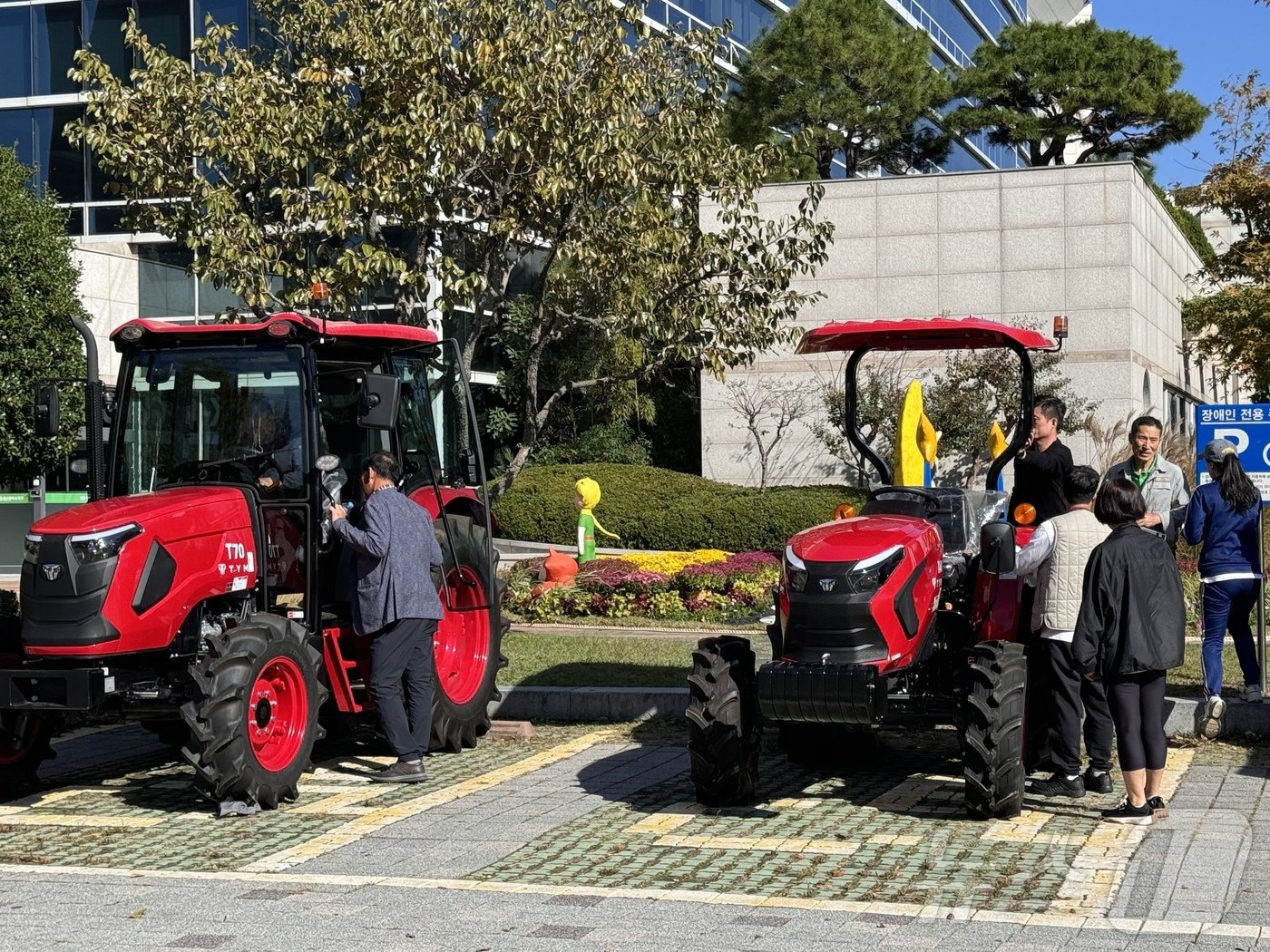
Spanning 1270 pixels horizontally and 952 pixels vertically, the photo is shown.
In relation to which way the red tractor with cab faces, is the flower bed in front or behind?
behind

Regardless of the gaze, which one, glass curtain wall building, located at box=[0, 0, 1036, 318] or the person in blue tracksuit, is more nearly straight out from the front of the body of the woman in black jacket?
the glass curtain wall building

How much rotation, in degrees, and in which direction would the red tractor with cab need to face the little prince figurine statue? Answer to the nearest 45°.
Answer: approximately 135° to its right

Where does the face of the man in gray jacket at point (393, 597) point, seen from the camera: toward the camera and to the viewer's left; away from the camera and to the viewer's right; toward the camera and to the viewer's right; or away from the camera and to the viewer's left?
away from the camera and to the viewer's left

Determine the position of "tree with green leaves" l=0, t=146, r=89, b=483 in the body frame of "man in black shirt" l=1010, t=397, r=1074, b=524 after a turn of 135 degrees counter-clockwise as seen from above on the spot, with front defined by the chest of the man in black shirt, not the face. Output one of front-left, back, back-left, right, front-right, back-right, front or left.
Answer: back-right

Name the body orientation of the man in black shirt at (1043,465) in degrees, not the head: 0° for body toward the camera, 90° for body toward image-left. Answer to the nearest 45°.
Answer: approximately 45°

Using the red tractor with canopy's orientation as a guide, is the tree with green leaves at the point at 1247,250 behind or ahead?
behind

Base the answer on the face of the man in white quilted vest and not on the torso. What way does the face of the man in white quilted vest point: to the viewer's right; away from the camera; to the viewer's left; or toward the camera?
away from the camera

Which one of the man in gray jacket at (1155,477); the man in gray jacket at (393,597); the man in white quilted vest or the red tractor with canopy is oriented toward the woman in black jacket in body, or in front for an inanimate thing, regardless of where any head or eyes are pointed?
the man in gray jacket at (1155,477)

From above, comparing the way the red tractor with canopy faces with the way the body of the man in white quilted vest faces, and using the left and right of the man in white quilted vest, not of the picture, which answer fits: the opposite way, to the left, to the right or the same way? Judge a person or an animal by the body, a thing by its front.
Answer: to the left

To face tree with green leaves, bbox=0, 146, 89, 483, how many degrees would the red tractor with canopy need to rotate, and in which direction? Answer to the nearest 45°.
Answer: approximately 90° to its right

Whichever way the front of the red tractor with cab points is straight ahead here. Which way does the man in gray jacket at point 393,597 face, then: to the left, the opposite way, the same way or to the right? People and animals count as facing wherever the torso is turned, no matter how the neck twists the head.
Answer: to the right
